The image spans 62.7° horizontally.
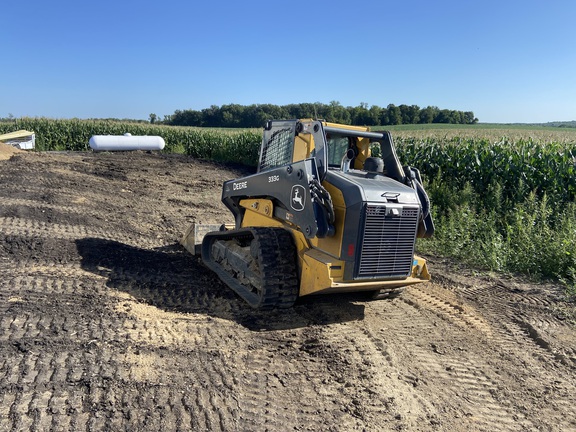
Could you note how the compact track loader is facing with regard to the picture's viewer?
facing away from the viewer and to the left of the viewer

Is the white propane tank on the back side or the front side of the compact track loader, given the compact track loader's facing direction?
on the front side
